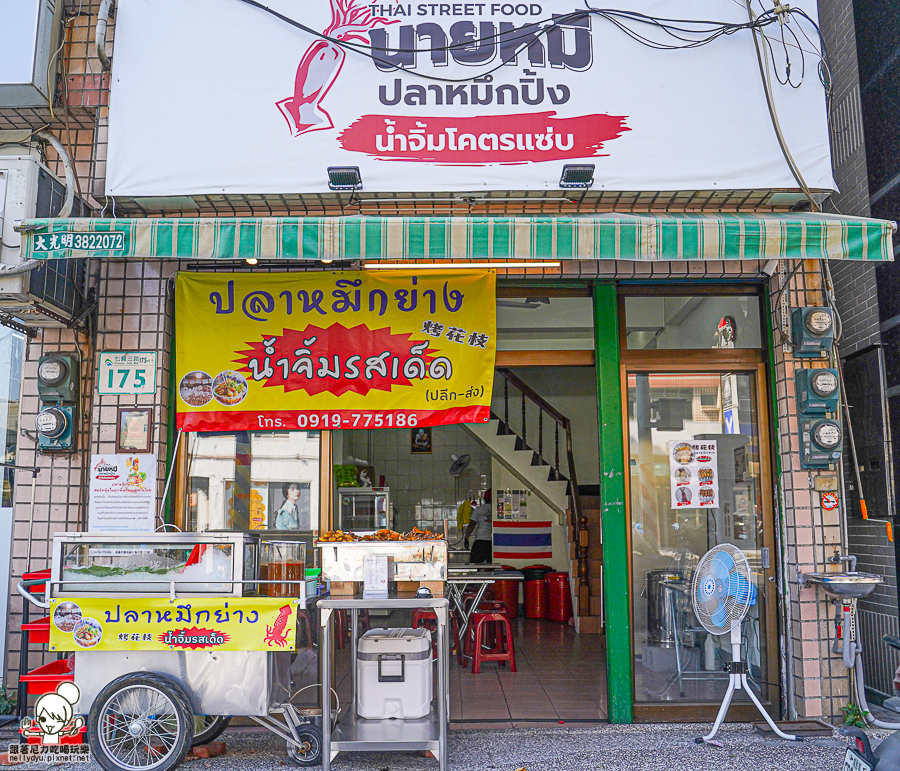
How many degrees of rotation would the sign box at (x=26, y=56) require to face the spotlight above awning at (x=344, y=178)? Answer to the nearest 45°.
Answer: approximately 45° to its left

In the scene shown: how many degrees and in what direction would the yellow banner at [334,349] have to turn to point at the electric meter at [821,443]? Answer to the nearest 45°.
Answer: approximately 90° to its left

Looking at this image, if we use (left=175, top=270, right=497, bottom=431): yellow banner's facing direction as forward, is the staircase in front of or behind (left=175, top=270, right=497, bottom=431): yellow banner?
behind

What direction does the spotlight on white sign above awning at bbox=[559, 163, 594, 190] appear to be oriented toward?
away from the camera

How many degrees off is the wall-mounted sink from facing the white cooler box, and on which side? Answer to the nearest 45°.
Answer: approximately 45° to its right

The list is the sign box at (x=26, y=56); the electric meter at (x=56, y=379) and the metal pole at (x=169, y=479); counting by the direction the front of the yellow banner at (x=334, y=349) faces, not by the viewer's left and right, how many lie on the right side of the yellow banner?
3
